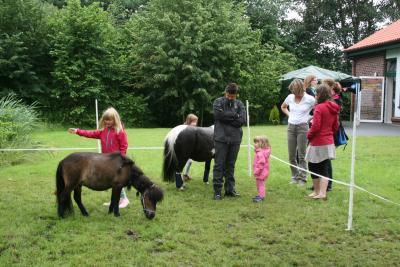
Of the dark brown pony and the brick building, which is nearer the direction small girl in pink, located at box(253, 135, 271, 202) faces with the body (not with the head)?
the dark brown pony

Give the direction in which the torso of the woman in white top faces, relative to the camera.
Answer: toward the camera

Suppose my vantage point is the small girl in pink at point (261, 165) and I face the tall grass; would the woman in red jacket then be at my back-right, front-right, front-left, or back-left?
back-right

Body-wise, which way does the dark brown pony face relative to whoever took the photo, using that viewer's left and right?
facing to the right of the viewer

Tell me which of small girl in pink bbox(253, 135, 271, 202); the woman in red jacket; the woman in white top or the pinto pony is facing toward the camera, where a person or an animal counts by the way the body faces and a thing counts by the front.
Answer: the woman in white top

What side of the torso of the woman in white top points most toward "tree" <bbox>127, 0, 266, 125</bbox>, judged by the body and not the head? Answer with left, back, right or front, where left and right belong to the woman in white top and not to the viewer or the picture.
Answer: back

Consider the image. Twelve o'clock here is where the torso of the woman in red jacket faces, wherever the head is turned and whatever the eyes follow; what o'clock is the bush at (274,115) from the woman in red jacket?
The bush is roughly at 1 o'clock from the woman in red jacket.

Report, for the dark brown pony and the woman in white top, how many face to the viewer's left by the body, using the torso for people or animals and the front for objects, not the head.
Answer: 0

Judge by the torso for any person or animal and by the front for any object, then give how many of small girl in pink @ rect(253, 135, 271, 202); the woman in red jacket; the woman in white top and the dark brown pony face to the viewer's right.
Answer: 1

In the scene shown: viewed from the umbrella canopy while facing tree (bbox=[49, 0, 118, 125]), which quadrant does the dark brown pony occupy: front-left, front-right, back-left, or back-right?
front-left

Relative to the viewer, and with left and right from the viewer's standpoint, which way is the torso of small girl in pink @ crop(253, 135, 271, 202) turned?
facing to the left of the viewer

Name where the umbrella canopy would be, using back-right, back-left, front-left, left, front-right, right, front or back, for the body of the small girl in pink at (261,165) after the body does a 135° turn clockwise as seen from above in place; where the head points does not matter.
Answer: front-left

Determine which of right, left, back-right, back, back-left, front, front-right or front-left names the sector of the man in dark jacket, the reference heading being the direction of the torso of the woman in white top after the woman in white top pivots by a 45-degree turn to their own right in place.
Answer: front

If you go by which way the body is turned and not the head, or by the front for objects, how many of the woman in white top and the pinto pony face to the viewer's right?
1

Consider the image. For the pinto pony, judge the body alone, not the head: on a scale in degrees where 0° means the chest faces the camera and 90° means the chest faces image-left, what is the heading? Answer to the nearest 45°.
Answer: approximately 270°

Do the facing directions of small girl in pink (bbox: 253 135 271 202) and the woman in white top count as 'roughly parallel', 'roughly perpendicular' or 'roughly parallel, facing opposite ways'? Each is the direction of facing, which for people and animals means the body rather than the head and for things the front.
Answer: roughly perpendicular
